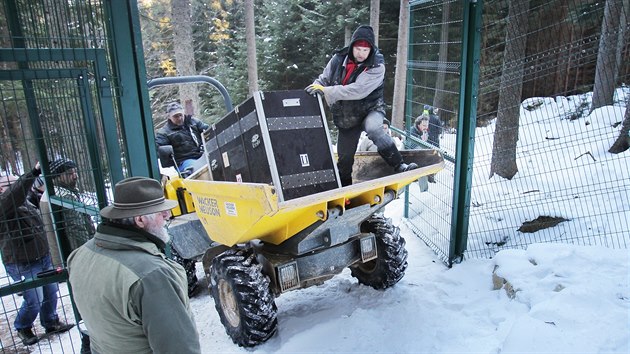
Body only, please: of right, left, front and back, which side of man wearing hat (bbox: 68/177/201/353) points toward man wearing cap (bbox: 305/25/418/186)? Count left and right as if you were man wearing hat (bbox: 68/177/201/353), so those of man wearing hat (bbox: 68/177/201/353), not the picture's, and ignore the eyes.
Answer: front

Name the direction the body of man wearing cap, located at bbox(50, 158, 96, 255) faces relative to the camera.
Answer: to the viewer's right

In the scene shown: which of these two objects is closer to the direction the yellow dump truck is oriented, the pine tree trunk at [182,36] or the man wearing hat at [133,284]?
the man wearing hat

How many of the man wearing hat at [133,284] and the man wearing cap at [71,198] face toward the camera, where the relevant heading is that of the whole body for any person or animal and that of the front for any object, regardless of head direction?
0

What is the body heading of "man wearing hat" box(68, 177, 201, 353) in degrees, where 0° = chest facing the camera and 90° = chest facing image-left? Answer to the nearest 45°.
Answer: approximately 225°

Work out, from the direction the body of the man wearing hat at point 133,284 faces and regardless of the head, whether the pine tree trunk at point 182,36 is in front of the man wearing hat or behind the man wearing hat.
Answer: in front

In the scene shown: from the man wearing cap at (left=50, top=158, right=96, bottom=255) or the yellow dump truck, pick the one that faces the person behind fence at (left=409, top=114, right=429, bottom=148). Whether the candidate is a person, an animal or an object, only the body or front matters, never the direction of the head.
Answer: the man wearing cap
